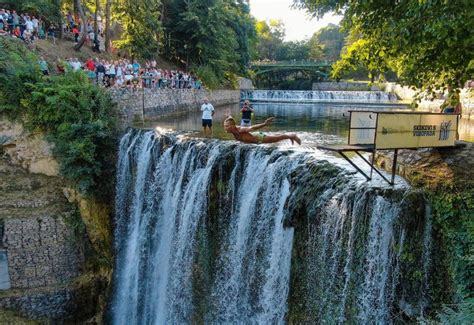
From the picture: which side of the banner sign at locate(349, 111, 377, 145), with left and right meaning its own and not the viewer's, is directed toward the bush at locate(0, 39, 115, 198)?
right

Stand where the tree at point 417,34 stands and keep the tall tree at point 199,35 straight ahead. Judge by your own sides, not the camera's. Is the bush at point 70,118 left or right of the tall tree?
left

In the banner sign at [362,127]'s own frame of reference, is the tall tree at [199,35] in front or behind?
behind

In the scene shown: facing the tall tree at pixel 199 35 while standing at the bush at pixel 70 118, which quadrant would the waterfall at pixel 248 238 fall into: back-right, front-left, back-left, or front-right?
back-right

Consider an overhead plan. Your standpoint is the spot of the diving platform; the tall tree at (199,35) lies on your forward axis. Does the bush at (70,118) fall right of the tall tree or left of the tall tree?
left
